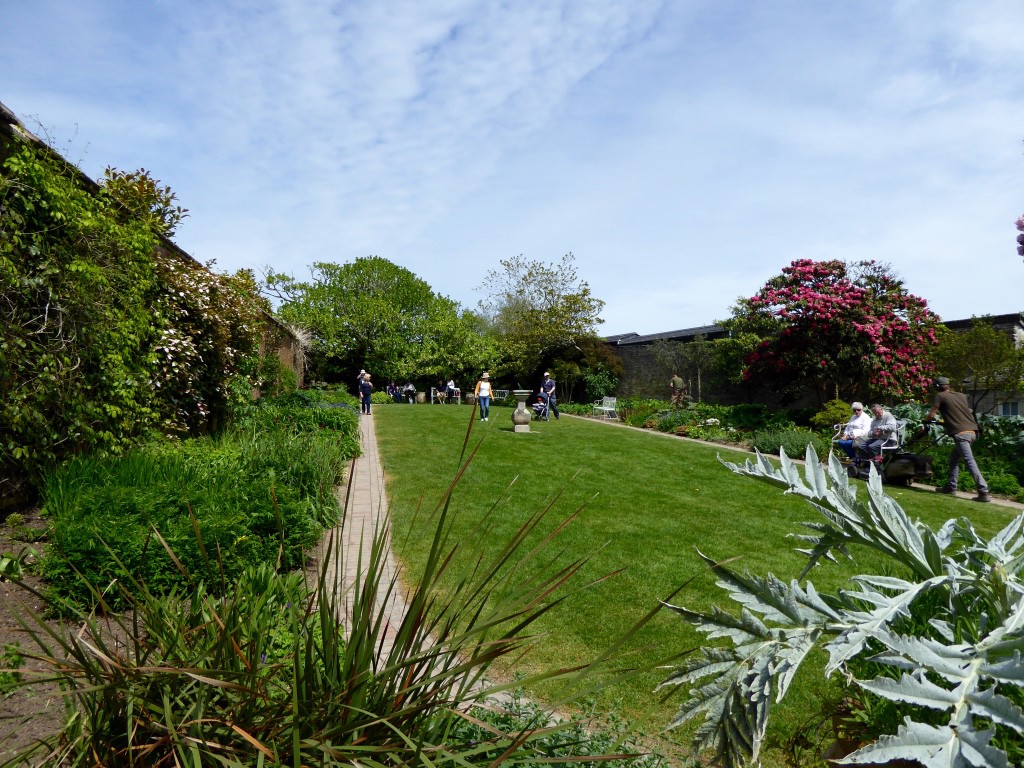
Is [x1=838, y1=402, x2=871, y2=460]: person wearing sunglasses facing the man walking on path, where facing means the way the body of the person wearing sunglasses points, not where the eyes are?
no

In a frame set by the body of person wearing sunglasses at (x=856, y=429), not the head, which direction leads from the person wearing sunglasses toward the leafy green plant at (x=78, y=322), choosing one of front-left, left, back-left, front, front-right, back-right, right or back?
front

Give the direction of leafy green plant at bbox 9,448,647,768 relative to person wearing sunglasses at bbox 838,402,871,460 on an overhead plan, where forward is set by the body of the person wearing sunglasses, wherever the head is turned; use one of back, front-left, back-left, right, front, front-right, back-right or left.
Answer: front-left

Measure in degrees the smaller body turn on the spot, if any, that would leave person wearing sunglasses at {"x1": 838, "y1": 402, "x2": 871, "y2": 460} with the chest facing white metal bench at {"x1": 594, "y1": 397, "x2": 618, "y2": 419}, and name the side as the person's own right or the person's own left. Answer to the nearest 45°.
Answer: approximately 90° to the person's own right

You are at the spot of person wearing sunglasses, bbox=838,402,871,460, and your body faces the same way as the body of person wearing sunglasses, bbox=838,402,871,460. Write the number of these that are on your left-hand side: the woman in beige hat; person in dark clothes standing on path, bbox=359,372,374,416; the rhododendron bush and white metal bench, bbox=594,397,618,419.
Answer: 0

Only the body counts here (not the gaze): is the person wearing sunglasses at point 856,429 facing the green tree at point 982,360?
no

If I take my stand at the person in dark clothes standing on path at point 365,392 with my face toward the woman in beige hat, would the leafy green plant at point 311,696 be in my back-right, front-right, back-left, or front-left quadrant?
front-right

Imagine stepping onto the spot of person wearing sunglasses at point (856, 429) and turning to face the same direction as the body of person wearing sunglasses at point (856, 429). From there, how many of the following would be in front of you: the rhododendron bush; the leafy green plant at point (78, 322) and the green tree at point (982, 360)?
1

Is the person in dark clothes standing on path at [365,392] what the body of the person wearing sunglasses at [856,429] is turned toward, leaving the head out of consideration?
no

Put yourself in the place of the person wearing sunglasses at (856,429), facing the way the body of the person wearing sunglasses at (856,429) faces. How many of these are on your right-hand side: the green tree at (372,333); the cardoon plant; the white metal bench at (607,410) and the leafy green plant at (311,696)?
2

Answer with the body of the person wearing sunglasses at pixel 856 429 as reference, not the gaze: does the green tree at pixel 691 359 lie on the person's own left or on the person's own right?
on the person's own right

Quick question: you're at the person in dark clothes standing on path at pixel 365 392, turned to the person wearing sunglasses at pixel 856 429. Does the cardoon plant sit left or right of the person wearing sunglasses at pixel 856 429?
right

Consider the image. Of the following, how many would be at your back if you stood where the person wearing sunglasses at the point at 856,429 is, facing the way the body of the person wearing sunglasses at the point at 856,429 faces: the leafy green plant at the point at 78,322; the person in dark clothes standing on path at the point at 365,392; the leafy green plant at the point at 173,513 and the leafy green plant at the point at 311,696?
0

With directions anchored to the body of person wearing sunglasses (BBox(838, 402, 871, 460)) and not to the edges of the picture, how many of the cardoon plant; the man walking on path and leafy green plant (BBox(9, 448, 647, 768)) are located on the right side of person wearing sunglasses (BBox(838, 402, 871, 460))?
0

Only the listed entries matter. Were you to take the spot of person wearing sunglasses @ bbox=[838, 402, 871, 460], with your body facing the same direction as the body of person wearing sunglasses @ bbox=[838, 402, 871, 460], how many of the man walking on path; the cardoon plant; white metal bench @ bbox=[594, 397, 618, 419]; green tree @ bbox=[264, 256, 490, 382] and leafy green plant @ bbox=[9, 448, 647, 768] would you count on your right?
2

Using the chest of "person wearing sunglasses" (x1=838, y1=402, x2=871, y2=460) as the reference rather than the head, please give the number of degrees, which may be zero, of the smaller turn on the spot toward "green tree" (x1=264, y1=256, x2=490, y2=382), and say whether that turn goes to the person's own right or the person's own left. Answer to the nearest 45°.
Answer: approximately 90° to the person's own right

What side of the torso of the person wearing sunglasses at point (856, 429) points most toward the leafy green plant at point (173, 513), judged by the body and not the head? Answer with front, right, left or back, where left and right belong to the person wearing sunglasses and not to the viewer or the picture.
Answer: front

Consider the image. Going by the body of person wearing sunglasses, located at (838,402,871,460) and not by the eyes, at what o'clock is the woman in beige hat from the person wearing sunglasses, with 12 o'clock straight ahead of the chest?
The woman in beige hat is roughly at 2 o'clock from the person wearing sunglasses.

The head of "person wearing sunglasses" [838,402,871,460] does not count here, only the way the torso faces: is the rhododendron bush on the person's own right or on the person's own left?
on the person's own right
